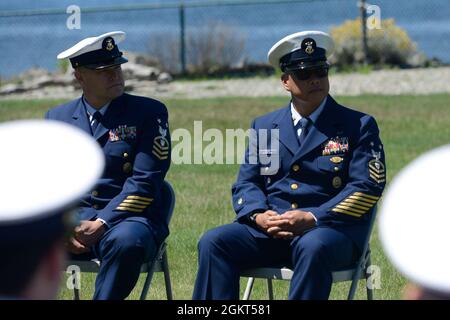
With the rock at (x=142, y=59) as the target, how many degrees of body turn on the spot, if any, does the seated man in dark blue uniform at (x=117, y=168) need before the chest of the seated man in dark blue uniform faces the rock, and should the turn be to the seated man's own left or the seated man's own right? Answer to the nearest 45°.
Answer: approximately 135° to the seated man's own right

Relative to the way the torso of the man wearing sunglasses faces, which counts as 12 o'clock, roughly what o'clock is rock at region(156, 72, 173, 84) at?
The rock is roughly at 4 o'clock from the man wearing sunglasses.

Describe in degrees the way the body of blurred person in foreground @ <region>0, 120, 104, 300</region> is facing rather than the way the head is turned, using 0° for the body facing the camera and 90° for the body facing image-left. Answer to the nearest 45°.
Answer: approximately 225°

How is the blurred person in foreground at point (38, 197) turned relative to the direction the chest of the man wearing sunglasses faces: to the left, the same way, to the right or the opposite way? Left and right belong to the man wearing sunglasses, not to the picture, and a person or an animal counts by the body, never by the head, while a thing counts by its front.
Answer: the opposite way

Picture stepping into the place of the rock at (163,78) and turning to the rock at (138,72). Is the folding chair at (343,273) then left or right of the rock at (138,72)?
left

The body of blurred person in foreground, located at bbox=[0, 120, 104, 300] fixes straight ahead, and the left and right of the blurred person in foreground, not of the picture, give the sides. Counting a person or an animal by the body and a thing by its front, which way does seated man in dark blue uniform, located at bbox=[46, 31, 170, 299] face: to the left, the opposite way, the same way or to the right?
the opposite way

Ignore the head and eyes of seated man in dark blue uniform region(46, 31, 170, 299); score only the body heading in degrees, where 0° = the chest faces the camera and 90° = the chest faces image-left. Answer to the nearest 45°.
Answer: approximately 45°

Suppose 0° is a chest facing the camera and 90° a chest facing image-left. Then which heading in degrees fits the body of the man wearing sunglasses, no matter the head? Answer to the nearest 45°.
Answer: approximately 45°
